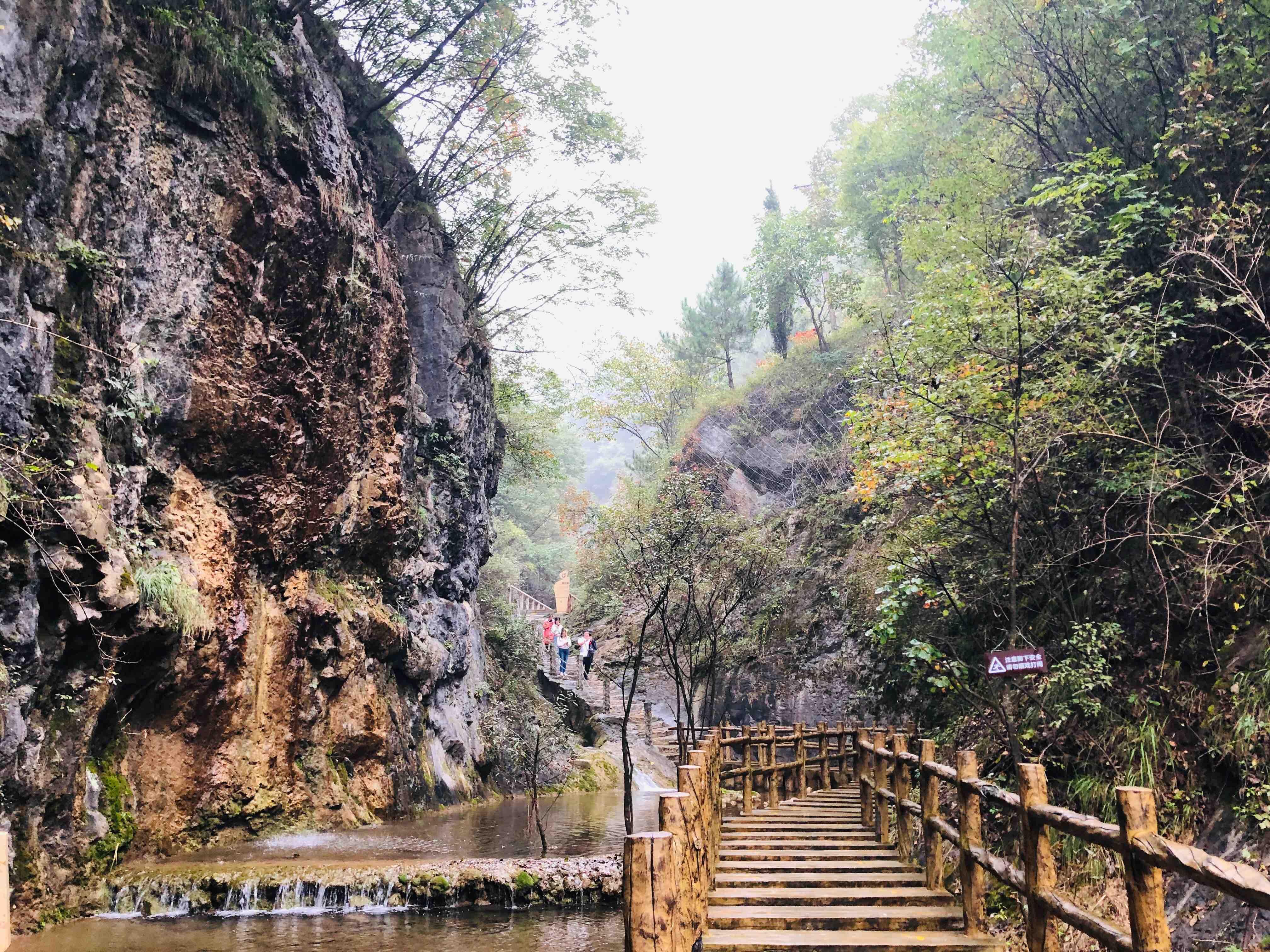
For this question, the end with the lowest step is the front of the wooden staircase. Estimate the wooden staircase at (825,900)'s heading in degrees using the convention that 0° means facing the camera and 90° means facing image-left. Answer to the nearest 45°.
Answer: approximately 0°

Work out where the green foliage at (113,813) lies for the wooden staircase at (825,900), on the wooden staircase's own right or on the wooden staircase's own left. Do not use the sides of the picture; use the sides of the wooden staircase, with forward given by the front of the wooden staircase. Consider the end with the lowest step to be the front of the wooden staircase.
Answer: on the wooden staircase's own right

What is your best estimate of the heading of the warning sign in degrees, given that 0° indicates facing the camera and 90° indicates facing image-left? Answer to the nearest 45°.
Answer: approximately 0°

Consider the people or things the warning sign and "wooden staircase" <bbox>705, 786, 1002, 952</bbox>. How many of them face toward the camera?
2

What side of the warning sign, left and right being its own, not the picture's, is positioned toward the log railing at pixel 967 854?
front

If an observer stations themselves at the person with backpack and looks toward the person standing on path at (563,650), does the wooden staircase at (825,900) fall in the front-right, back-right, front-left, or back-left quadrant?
back-left

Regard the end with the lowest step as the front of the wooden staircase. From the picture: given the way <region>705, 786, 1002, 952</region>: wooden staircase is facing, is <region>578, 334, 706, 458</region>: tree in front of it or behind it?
behind

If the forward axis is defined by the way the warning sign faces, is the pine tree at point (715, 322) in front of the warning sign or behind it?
behind

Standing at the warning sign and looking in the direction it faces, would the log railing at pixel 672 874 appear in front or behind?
in front

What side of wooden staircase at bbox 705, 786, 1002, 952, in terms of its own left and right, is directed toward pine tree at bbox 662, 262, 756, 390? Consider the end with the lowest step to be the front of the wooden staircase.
back

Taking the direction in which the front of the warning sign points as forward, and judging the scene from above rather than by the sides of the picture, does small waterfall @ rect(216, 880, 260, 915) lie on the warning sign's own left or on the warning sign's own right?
on the warning sign's own right
